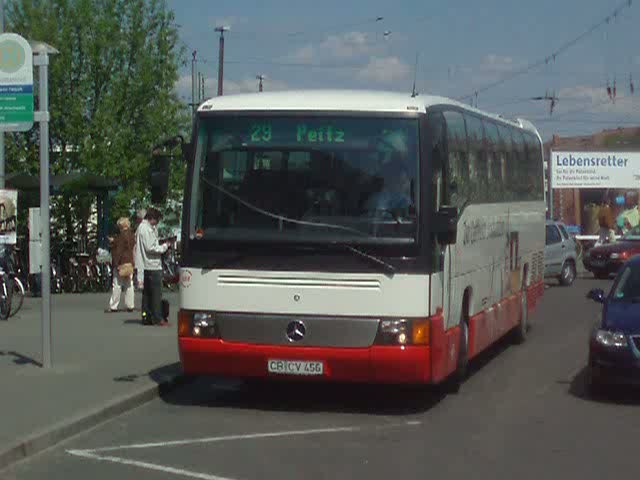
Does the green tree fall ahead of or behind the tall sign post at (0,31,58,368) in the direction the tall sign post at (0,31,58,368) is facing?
behind

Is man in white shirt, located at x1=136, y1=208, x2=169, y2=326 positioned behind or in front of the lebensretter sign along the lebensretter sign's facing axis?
in front

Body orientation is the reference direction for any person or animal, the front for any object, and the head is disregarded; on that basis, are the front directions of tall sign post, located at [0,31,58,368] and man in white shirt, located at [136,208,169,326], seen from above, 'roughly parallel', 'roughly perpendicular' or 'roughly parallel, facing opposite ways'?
roughly perpendicular

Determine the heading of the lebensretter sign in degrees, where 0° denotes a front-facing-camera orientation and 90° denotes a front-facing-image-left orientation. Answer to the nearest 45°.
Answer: approximately 0°
